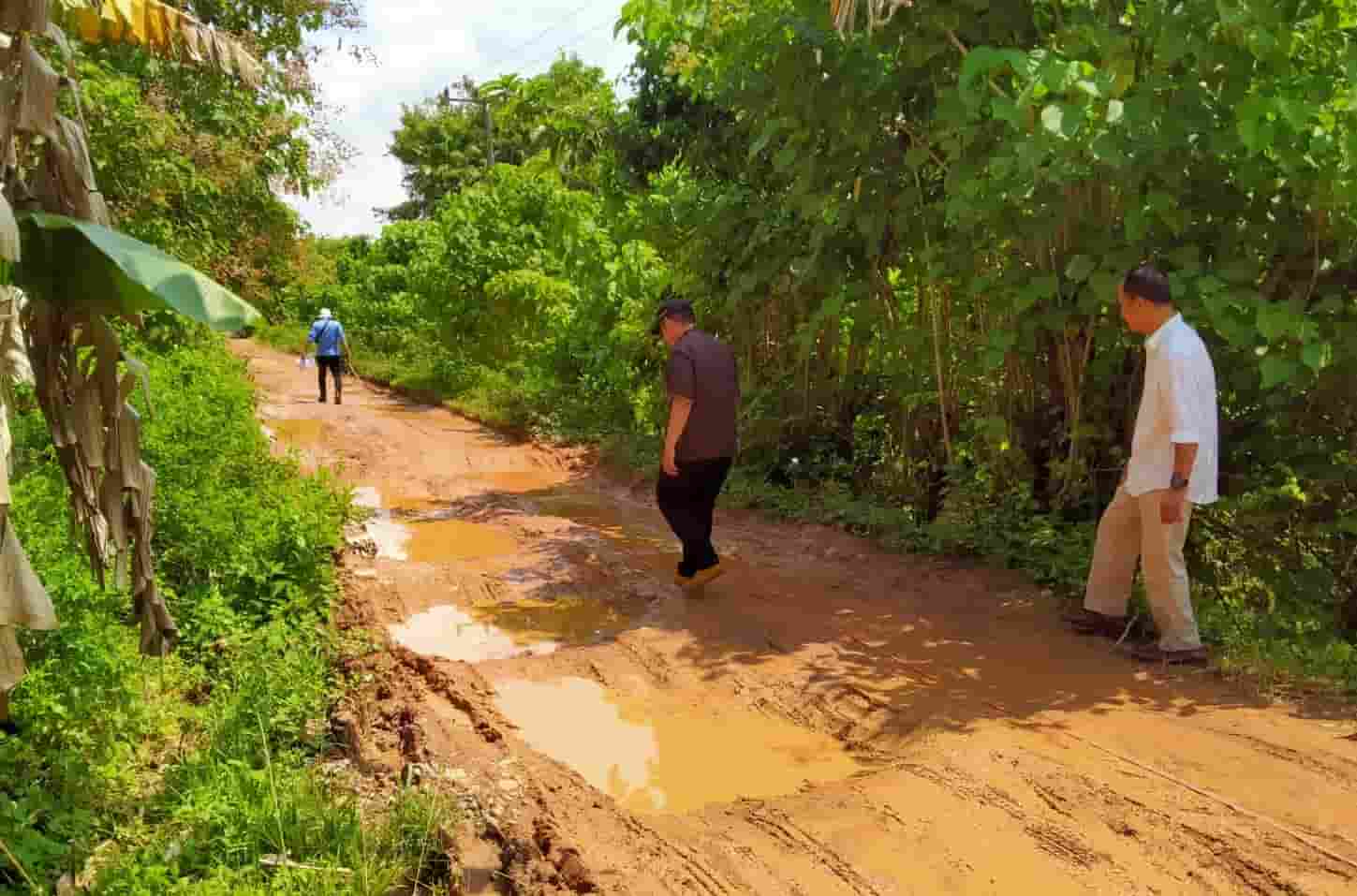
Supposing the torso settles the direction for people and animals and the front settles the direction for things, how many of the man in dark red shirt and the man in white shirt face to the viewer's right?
0

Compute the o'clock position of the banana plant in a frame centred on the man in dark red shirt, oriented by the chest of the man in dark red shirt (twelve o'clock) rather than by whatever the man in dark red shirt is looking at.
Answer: The banana plant is roughly at 9 o'clock from the man in dark red shirt.

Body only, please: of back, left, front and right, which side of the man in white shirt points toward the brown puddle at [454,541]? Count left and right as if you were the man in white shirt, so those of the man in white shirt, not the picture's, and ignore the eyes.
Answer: front

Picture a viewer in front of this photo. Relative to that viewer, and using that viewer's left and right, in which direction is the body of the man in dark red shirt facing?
facing away from the viewer and to the left of the viewer

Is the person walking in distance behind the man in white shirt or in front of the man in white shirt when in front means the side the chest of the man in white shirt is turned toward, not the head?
in front

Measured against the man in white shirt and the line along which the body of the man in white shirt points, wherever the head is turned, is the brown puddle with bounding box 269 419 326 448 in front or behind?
in front

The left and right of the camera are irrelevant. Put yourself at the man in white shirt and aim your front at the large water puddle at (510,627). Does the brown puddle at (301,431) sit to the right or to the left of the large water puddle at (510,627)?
right

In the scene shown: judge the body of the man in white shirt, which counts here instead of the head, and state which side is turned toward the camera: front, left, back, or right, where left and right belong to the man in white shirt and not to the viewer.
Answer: left

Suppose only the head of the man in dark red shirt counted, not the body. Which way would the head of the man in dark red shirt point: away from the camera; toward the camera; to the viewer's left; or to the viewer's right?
to the viewer's left

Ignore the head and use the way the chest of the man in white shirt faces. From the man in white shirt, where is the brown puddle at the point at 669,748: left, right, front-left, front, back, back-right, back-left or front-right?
front-left
